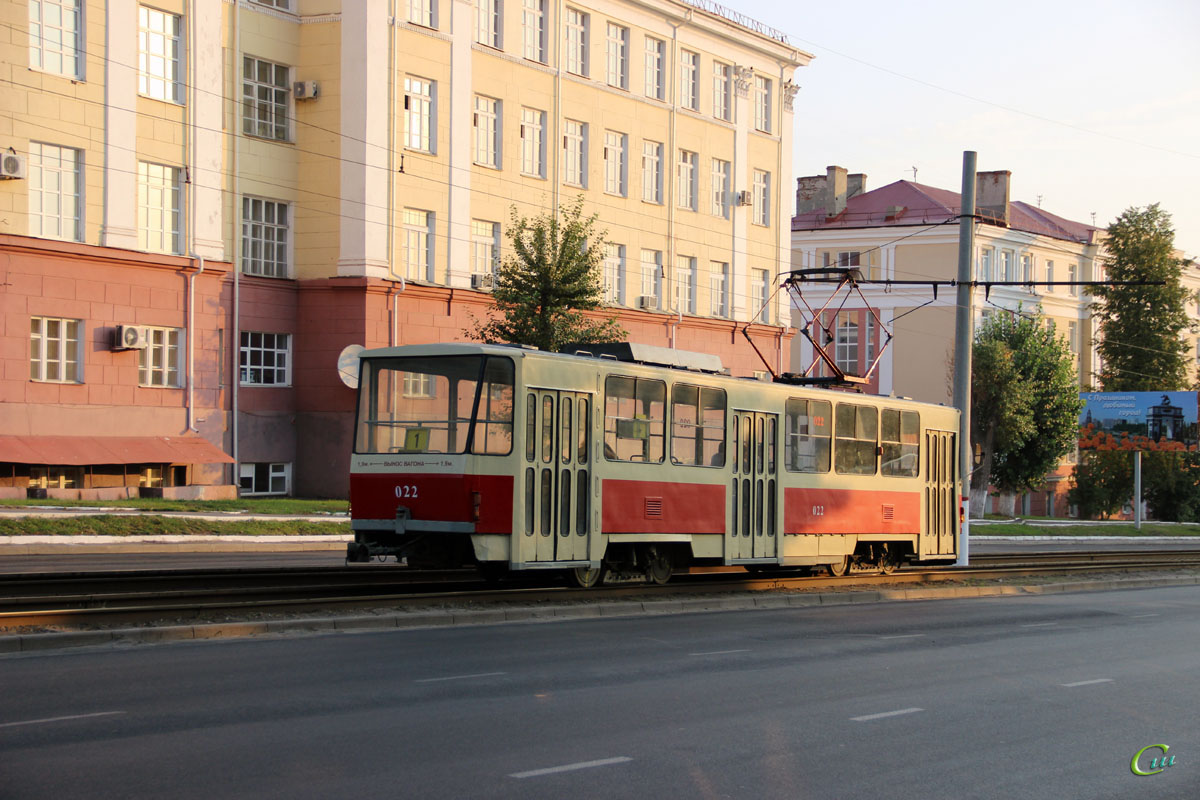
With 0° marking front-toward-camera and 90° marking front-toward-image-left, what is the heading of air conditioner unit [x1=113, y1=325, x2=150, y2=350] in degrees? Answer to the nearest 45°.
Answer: approximately 315°

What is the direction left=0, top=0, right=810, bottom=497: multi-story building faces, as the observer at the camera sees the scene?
facing the viewer and to the right of the viewer

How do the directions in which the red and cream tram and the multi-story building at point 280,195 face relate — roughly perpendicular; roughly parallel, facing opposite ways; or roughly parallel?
roughly perpendicular

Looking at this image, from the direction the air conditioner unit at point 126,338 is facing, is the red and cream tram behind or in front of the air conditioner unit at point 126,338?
in front

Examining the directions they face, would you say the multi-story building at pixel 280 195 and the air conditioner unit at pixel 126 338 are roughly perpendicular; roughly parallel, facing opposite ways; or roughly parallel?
roughly parallel

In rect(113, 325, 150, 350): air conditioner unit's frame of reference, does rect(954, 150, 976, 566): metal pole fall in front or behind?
in front
